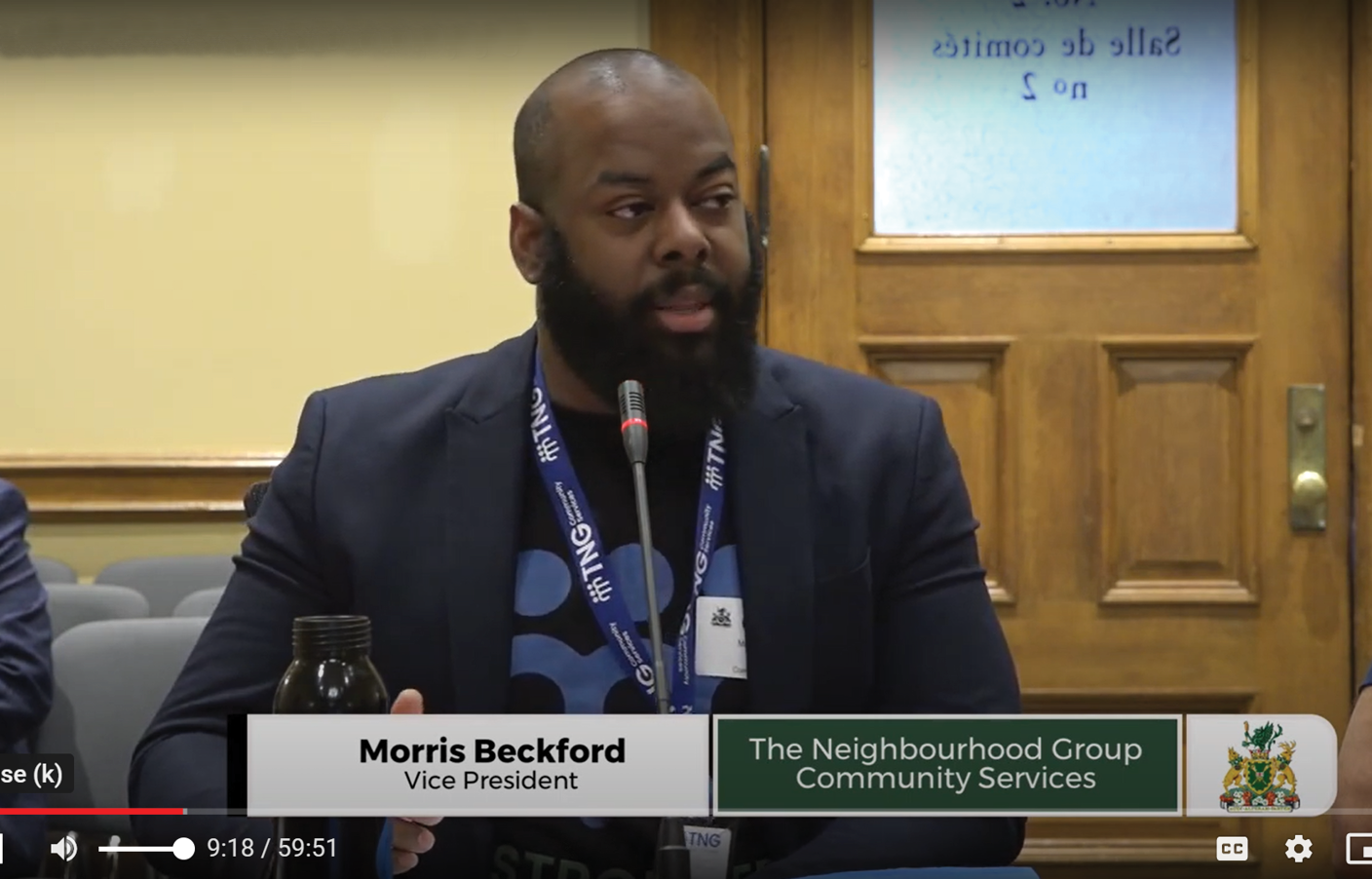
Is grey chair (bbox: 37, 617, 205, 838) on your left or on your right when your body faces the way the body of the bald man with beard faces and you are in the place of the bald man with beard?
on your right

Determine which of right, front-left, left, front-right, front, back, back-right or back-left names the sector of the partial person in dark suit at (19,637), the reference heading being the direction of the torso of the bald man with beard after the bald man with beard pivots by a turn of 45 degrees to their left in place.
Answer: back

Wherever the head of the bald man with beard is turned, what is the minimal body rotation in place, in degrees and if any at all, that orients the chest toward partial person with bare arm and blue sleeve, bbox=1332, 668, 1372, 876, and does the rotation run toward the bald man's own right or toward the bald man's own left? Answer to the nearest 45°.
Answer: approximately 90° to the bald man's own left

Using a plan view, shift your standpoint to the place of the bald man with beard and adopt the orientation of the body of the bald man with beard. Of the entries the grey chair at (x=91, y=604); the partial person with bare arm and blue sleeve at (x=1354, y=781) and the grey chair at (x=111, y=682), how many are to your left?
1

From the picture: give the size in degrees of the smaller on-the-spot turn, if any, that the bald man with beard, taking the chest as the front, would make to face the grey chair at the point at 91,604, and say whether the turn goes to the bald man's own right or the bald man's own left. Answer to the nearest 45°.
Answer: approximately 135° to the bald man's own right

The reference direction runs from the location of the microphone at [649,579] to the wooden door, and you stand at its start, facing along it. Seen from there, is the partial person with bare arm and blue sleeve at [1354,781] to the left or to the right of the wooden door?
right

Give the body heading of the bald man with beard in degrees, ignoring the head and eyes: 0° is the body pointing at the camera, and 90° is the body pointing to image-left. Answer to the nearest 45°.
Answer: approximately 0°

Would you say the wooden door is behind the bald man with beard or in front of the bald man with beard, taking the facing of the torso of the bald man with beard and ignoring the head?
behind
